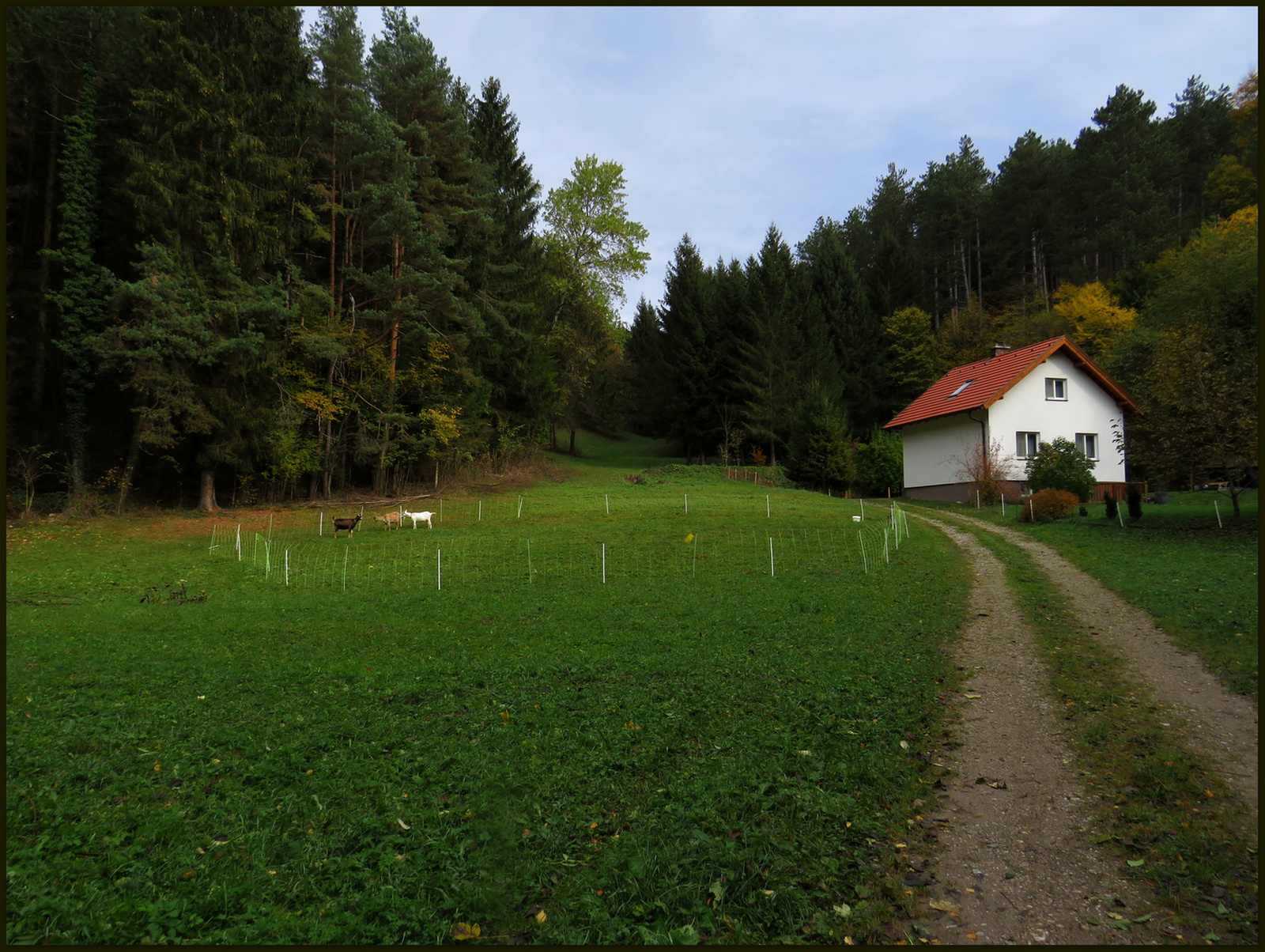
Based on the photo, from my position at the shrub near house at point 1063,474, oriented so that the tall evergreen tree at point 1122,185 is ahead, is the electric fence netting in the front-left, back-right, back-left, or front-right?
back-left

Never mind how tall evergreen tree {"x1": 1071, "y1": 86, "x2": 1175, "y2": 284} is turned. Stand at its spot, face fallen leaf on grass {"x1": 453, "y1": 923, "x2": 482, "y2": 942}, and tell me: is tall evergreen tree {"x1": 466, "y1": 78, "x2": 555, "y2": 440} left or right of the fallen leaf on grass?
right

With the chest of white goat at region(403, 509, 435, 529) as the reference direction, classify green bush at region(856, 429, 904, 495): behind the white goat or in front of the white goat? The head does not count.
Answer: behind

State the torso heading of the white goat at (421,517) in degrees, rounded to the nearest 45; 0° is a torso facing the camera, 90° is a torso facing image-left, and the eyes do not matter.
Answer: approximately 90°
